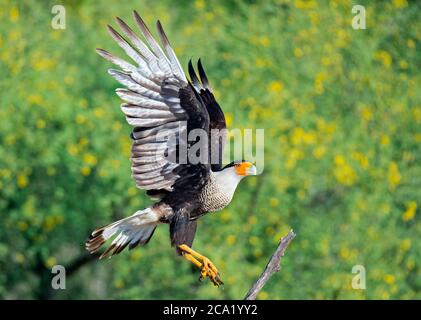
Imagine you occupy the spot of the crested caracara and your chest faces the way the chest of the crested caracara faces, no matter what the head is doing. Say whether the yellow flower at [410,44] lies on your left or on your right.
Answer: on your left

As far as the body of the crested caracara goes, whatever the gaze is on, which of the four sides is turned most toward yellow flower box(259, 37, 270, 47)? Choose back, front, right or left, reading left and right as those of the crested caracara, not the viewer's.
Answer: left

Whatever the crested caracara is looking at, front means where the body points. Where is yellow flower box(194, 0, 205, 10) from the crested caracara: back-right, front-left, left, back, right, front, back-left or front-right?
left

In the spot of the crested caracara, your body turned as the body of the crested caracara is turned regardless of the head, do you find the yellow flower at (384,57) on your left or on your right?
on your left

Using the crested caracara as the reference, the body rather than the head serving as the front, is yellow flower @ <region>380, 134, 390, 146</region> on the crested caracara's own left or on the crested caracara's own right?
on the crested caracara's own left

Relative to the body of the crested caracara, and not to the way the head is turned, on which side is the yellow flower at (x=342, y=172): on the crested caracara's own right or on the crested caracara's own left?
on the crested caracara's own left

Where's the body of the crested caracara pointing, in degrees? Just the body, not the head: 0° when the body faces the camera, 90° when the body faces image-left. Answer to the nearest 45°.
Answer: approximately 270°

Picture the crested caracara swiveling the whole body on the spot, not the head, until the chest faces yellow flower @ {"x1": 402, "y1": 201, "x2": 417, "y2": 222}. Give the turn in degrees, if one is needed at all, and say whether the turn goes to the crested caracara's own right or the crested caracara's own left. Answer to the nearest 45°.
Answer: approximately 45° to the crested caracara's own left
